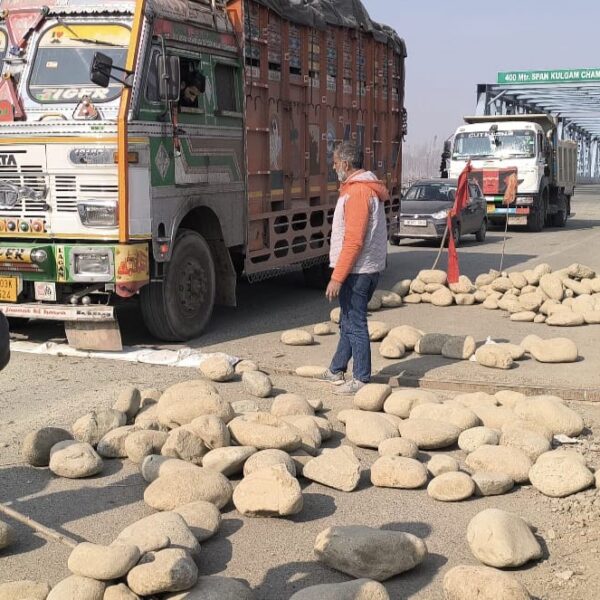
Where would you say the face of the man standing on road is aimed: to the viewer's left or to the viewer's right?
to the viewer's left

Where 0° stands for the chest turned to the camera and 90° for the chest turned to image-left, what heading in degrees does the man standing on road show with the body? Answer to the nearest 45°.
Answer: approximately 90°

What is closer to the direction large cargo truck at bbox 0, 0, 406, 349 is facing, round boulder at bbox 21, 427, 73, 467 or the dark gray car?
the round boulder

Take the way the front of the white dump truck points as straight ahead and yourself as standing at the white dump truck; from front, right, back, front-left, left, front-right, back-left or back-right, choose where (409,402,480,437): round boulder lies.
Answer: front-left

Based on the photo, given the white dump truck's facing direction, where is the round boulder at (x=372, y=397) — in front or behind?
in front

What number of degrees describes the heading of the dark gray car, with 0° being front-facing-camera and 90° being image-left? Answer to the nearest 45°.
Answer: approximately 45°

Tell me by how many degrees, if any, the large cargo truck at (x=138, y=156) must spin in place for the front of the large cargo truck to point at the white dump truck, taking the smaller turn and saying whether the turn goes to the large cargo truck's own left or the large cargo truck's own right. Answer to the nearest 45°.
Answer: approximately 180°

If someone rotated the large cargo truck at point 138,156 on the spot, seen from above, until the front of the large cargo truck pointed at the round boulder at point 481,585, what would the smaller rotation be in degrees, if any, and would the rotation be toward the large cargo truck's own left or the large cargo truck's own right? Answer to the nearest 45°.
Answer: approximately 45° to the large cargo truck's own left

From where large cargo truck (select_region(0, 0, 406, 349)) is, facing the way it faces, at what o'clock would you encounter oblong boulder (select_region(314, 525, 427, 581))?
The oblong boulder is roughly at 10 o'clock from the large cargo truck.

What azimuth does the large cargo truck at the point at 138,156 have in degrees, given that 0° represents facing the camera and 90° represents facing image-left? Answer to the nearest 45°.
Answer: approximately 45°
